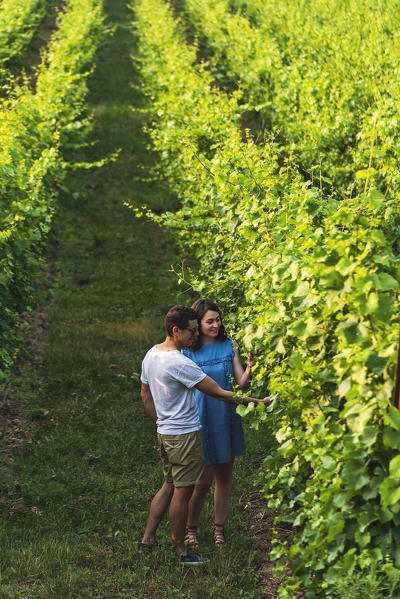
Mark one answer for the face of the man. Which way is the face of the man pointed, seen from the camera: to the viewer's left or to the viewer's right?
to the viewer's right

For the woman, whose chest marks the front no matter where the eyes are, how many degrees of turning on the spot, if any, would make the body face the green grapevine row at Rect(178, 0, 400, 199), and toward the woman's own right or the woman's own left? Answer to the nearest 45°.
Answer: approximately 180°

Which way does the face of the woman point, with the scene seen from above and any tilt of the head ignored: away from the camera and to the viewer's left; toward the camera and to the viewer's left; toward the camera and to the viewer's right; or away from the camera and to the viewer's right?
toward the camera and to the viewer's right

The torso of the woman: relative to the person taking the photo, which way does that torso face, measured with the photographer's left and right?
facing the viewer

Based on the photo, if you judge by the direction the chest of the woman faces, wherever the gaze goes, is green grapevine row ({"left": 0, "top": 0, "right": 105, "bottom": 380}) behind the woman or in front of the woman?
behind

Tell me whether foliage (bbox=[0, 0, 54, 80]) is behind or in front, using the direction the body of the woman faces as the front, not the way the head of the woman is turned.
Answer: behind
